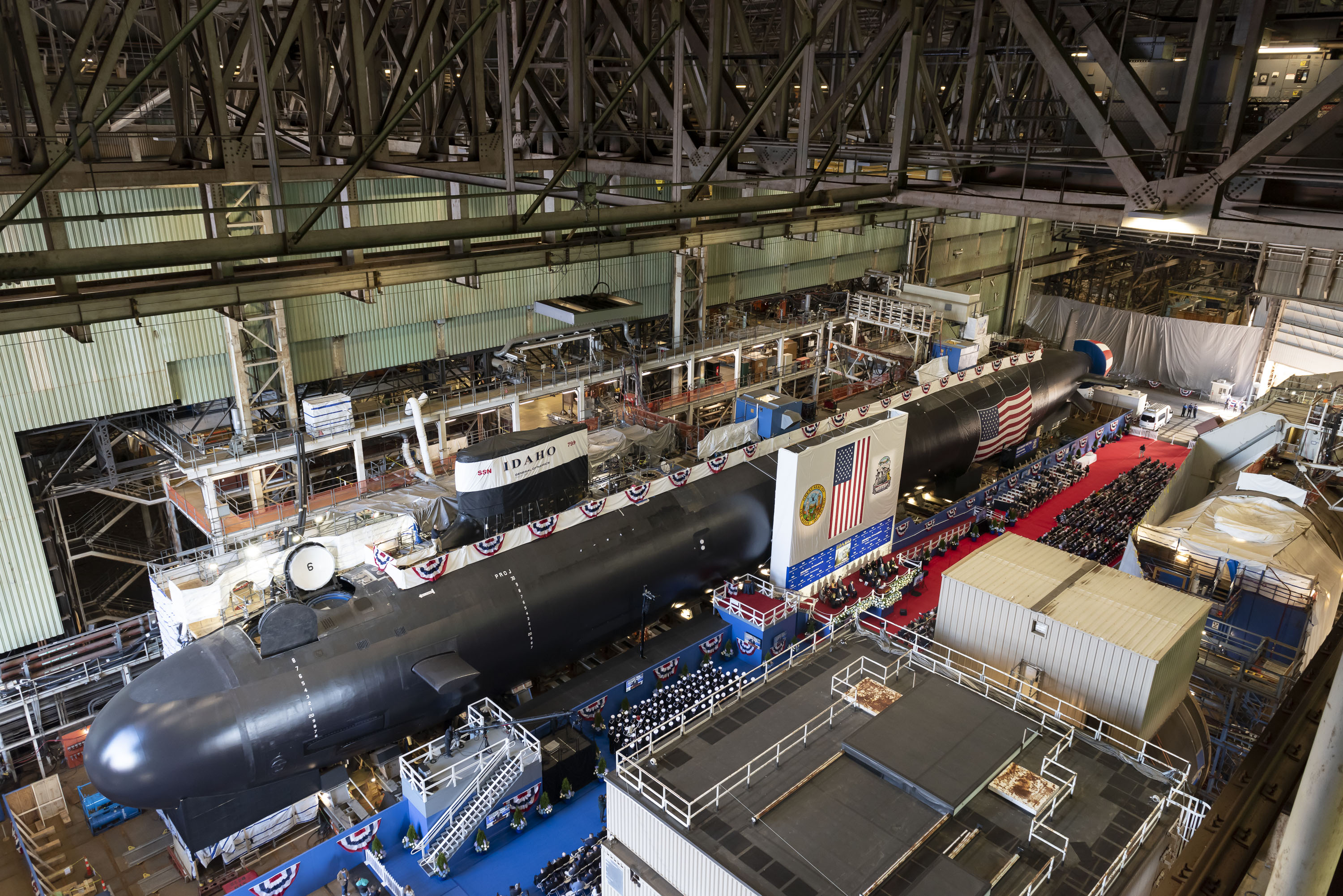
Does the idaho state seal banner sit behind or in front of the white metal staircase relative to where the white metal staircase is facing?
behind

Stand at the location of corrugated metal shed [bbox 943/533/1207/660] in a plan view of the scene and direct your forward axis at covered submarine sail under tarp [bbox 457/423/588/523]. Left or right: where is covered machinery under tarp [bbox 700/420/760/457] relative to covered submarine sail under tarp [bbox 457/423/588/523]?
right

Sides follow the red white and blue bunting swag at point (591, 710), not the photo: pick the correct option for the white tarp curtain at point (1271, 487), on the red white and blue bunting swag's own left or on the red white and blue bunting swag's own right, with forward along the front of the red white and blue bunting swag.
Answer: on the red white and blue bunting swag's own left

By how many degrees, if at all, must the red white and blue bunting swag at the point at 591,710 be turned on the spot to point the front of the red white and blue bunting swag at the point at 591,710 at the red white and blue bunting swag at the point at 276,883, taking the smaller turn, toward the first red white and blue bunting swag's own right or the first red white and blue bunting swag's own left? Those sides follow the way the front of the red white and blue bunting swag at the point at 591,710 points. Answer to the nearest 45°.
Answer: approximately 90° to the first red white and blue bunting swag's own right

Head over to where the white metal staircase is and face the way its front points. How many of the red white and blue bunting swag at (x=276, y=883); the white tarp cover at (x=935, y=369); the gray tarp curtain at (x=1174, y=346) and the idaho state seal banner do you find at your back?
3

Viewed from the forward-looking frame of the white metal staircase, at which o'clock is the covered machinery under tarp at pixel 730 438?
The covered machinery under tarp is roughly at 6 o'clock from the white metal staircase.

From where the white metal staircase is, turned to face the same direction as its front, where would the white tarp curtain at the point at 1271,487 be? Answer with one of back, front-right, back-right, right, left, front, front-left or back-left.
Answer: back-left

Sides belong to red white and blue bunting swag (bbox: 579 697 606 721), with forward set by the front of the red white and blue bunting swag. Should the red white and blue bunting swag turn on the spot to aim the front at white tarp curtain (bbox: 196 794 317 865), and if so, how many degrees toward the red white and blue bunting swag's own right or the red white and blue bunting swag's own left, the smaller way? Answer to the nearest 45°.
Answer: approximately 135° to the red white and blue bunting swag's own right

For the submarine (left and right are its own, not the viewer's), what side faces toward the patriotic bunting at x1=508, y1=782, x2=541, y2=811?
left

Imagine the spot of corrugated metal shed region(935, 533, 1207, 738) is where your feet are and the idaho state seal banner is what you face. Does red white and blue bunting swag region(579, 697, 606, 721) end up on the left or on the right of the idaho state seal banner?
left

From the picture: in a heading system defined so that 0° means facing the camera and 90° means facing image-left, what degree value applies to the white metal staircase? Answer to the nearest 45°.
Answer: approximately 45°

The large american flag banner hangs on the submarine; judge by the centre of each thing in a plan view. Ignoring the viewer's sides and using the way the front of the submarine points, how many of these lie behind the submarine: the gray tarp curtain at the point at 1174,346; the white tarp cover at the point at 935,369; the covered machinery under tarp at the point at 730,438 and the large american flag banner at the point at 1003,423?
4

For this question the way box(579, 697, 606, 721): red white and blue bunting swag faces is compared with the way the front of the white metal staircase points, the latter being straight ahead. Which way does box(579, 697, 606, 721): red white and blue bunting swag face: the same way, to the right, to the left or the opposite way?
to the left
